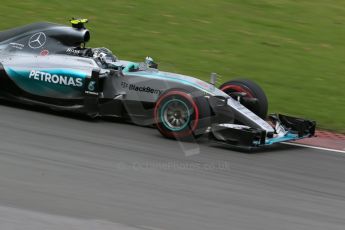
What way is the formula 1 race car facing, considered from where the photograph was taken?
facing the viewer and to the right of the viewer
